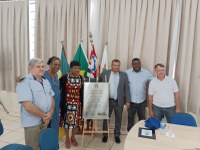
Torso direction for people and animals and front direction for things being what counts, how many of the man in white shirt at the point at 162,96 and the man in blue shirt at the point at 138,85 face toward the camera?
2

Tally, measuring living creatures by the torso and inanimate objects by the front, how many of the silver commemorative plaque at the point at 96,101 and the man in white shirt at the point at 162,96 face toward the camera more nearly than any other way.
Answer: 2

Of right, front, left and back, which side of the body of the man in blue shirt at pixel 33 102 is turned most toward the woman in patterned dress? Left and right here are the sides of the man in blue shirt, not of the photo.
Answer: left

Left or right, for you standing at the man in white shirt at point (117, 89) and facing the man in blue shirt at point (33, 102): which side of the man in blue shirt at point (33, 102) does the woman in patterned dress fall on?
right

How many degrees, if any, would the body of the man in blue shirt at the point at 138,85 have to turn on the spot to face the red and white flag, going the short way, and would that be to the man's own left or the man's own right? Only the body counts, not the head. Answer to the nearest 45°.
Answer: approximately 90° to the man's own right

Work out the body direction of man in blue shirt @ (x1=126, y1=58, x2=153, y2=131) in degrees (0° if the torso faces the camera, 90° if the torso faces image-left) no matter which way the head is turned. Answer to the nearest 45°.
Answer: approximately 0°

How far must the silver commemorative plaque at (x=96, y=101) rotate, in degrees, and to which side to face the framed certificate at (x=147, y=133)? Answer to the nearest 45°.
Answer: approximately 45° to its left

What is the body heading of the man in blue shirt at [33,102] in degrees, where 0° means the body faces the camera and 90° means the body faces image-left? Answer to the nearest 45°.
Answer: approximately 315°

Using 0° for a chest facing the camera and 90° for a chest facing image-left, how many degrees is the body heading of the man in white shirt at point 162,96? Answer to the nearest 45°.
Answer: approximately 0°

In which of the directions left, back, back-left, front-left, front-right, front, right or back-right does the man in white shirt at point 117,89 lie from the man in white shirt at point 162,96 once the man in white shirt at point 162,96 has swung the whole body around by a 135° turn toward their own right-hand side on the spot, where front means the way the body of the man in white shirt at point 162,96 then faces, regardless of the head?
front-left
